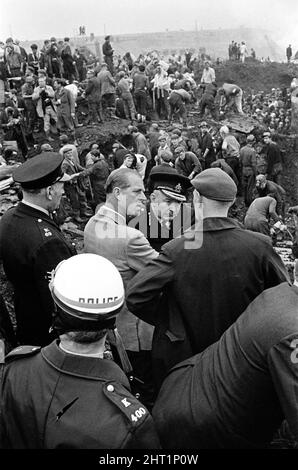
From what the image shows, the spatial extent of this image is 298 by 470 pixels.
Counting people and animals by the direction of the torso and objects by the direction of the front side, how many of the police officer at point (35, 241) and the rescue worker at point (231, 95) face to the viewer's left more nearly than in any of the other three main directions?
1

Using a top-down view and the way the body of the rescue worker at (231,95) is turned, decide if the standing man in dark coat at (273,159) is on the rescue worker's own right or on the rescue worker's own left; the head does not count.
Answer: on the rescue worker's own left

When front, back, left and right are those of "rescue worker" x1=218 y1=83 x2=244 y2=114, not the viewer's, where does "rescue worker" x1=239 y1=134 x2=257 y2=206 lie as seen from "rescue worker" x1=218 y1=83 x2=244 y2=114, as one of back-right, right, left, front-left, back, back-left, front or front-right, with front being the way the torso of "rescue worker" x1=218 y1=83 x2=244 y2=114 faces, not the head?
left

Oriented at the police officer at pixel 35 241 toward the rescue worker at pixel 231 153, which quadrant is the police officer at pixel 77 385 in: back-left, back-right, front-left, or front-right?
back-right

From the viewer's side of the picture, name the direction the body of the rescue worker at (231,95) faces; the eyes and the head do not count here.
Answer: to the viewer's left

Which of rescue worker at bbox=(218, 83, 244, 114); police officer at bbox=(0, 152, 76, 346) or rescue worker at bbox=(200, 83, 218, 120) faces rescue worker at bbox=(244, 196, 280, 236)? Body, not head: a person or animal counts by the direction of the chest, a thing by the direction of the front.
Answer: the police officer

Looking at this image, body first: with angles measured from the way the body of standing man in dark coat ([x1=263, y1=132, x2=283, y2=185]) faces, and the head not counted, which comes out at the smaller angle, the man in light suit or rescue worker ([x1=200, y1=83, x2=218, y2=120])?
the man in light suit

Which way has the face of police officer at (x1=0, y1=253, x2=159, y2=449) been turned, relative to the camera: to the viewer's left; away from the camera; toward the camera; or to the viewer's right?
away from the camera

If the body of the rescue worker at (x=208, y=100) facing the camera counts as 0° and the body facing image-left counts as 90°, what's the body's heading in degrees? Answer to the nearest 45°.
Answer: approximately 225°

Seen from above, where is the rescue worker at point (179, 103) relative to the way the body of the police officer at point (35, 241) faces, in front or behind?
in front

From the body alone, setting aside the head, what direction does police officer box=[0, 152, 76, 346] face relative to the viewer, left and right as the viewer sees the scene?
facing away from the viewer and to the right of the viewer

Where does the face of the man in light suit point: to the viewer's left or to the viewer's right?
to the viewer's right
